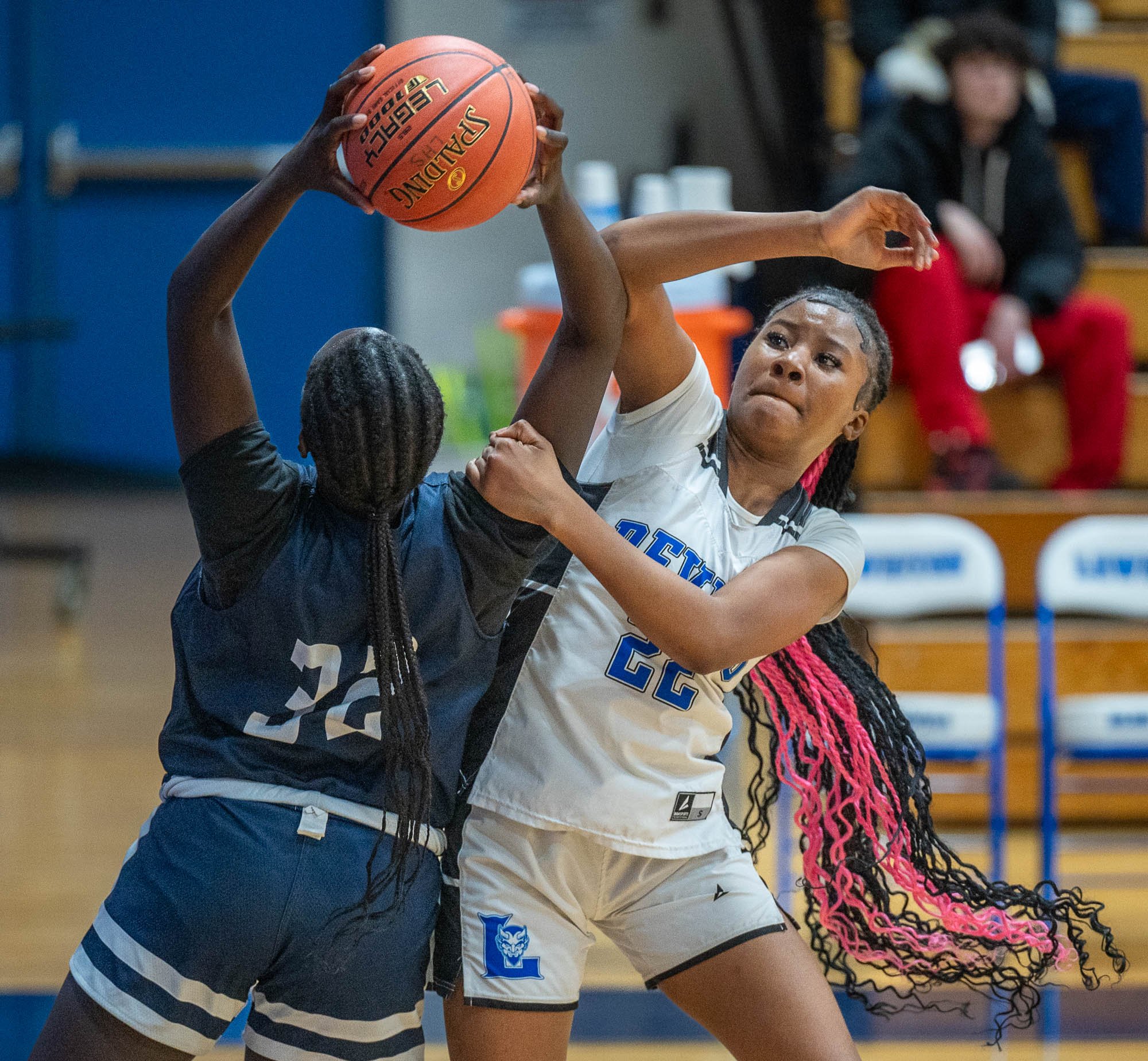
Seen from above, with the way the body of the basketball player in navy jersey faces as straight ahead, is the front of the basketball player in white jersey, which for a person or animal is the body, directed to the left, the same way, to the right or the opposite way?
the opposite way

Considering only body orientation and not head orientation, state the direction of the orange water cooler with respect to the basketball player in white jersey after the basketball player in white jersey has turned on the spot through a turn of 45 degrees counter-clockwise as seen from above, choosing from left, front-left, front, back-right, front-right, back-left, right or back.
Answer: back-left

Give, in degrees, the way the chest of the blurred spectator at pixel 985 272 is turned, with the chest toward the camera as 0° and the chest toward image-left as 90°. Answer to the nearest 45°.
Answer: approximately 0°

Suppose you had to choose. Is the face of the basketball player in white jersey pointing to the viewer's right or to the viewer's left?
to the viewer's left

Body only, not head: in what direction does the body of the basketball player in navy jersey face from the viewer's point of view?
away from the camera

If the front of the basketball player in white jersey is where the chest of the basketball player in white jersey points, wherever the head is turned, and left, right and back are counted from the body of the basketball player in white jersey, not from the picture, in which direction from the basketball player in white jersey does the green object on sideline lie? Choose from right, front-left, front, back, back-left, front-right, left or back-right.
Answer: back
